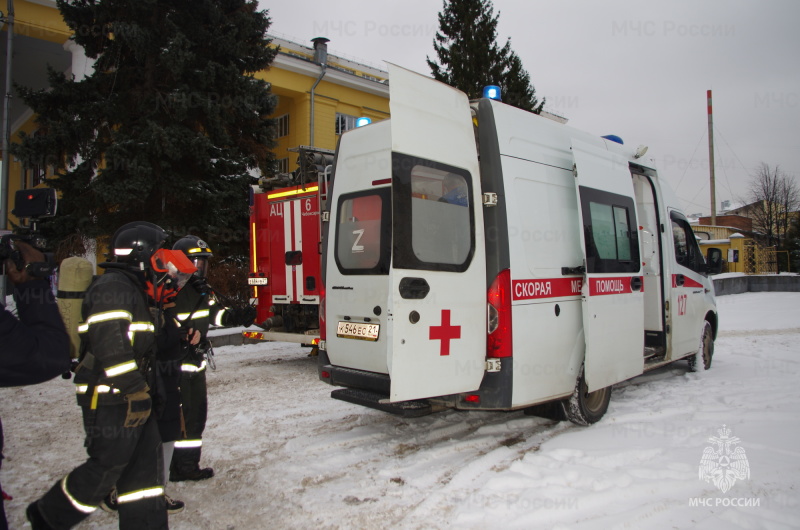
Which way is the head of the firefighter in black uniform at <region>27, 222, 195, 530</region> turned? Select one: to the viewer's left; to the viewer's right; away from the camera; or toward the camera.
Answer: to the viewer's right

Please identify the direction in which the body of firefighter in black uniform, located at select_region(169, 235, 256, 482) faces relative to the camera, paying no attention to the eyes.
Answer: to the viewer's right

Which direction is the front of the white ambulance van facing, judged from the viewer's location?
facing away from the viewer and to the right of the viewer

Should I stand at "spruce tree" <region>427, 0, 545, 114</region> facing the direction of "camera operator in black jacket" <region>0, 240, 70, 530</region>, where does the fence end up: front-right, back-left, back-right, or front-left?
back-left

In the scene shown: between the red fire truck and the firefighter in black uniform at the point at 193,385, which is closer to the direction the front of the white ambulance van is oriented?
the red fire truck

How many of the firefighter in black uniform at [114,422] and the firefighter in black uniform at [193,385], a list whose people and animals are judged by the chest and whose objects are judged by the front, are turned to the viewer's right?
2

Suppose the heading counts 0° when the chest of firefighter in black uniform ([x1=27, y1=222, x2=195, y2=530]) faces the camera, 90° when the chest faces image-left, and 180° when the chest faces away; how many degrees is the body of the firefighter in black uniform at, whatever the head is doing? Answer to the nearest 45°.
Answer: approximately 270°

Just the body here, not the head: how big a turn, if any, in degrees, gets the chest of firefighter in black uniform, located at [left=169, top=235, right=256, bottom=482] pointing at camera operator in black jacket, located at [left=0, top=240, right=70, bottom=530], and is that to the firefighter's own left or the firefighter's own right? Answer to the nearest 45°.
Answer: approximately 90° to the firefighter's own right

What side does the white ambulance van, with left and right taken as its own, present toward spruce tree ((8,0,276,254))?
left

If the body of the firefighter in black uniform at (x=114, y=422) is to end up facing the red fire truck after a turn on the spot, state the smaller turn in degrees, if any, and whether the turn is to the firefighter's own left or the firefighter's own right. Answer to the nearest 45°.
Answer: approximately 45° to the firefighter's own left

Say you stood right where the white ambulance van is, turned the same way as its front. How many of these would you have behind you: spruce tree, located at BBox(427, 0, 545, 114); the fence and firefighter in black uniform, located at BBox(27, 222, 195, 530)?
1

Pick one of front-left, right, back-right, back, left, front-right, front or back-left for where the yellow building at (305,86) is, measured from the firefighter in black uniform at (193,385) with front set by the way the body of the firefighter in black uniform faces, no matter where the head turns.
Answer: left

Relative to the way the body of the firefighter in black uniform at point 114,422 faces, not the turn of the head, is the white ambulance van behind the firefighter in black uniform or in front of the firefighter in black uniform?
in front

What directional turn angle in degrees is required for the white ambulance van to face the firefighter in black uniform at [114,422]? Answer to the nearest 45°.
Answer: approximately 180°

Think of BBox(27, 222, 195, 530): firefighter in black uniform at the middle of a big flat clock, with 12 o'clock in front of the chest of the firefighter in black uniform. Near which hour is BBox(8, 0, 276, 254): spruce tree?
The spruce tree is roughly at 9 o'clock from the firefighter in black uniform.
